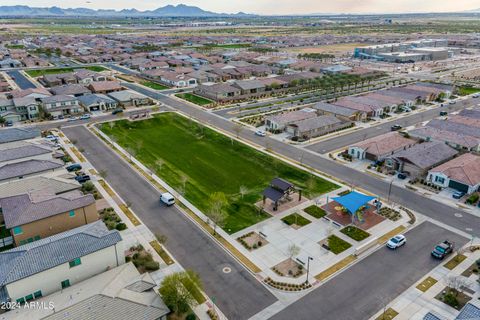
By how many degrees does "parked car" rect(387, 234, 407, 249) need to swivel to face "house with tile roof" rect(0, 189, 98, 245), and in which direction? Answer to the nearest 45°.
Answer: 0° — it already faces it

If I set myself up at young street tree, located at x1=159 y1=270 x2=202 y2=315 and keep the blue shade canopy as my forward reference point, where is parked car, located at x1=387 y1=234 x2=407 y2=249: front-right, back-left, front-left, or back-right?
front-right

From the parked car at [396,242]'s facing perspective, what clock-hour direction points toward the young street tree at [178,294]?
The young street tree is roughly at 12 o'clock from the parked car.

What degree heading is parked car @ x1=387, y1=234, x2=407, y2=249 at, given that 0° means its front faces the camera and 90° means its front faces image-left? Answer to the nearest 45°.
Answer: approximately 45°

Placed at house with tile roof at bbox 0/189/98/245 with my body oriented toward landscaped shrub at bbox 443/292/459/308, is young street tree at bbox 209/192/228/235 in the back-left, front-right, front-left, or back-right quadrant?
front-left

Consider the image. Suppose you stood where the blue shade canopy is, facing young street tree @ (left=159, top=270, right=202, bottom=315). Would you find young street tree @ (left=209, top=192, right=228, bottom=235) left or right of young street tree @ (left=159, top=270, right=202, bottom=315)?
right

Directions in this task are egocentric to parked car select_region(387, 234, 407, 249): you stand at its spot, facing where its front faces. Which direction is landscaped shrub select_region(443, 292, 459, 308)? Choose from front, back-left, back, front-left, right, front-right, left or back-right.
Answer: left

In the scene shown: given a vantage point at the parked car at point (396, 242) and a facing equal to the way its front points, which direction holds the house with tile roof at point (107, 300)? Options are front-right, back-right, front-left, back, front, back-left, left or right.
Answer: front

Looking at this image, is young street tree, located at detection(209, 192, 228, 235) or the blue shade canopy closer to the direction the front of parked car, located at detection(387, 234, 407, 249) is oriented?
the young street tree

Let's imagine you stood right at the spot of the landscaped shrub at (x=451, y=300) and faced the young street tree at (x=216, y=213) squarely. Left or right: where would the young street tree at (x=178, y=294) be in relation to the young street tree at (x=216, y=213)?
left

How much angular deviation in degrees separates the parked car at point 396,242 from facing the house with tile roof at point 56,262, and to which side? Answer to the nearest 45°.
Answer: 0° — it already faces it

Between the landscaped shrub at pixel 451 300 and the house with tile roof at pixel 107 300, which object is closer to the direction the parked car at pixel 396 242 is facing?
the house with tile roof

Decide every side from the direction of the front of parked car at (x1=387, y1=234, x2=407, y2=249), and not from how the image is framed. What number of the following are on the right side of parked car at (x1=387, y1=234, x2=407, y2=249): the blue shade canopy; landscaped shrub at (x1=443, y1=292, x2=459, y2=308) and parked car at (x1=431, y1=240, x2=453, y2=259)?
1
